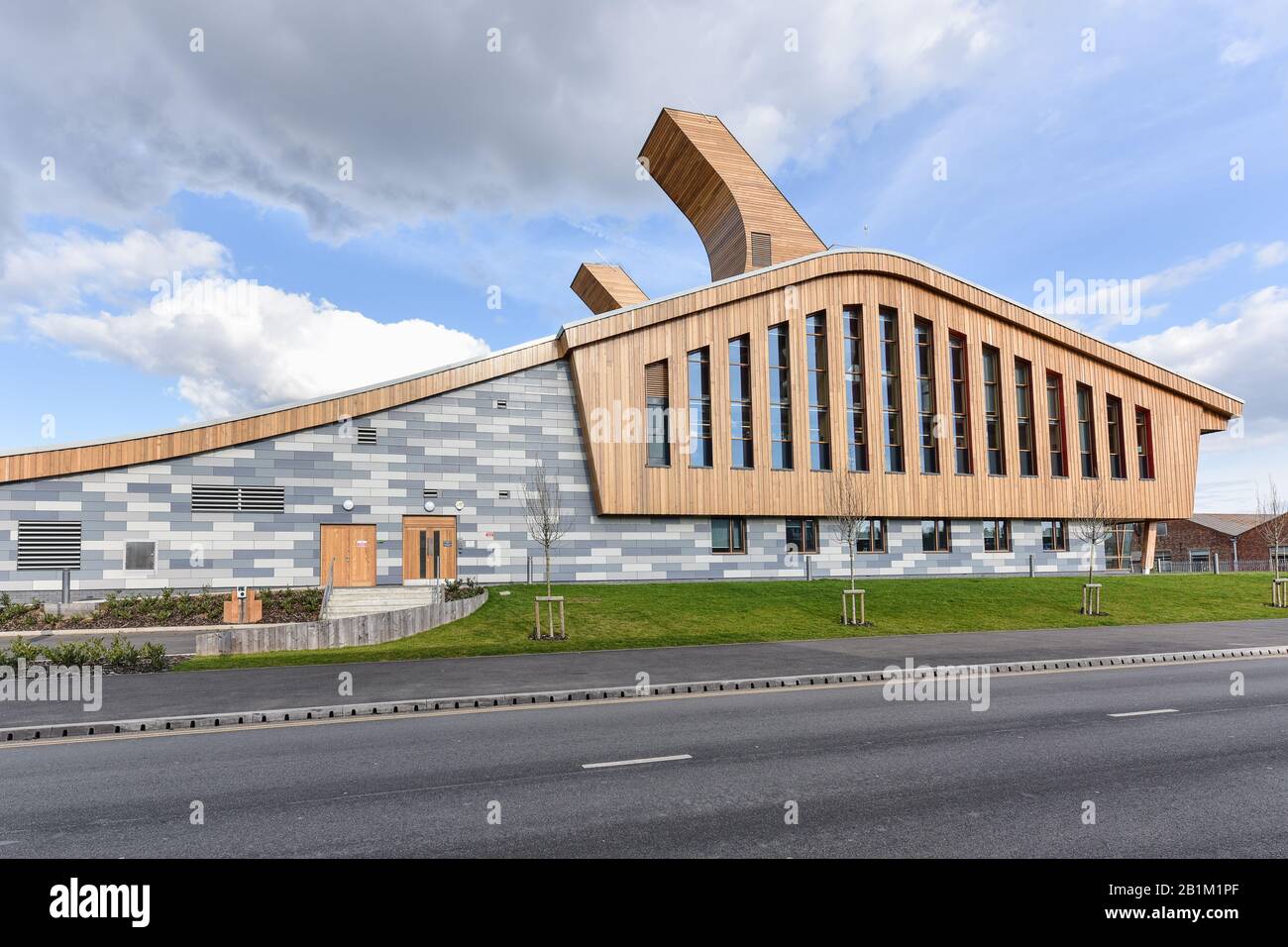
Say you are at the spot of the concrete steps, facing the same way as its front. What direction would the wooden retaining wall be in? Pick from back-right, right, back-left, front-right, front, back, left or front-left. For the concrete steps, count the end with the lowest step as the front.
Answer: front

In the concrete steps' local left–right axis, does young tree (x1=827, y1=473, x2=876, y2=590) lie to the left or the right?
on its left

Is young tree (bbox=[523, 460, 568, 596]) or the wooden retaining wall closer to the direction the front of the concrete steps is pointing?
the wooden retaining wall

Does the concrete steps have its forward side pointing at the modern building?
no

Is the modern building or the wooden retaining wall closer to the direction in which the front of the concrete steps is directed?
the wooden retaining wall

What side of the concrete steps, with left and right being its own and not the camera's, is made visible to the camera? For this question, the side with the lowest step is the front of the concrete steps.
front
